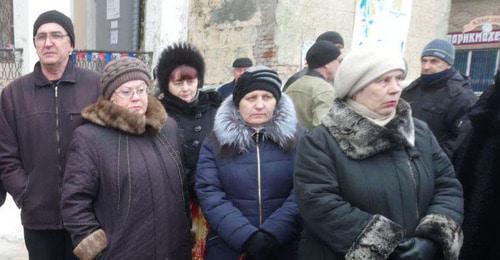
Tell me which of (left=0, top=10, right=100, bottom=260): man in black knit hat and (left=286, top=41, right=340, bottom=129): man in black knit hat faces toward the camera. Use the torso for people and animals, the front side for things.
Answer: (left=0, top=10, right=100, bottom=260): man in black knit hat

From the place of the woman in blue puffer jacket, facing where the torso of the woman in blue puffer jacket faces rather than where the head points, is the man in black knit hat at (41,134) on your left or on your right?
on your right

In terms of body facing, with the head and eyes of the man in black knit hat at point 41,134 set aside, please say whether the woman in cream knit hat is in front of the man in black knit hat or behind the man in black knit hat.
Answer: in front

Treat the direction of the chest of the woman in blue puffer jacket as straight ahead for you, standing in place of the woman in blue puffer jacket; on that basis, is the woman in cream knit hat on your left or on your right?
on your left

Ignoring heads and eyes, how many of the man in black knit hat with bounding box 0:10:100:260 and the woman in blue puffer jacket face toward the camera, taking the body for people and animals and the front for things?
2

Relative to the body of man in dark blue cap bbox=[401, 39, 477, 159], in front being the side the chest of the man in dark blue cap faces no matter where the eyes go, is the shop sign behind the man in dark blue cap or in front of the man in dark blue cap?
behind

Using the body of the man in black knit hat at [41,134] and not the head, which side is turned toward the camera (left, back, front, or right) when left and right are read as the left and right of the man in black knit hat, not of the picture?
front

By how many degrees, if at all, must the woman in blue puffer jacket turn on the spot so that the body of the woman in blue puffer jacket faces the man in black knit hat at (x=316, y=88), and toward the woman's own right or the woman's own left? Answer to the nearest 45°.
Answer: approximately 180°

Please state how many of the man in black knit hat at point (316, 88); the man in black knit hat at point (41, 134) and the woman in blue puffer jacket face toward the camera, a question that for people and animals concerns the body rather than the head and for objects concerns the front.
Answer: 2

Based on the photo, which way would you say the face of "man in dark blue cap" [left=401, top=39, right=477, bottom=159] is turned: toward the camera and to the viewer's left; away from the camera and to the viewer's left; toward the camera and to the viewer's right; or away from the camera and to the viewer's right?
toward the camera and to the viewer's left

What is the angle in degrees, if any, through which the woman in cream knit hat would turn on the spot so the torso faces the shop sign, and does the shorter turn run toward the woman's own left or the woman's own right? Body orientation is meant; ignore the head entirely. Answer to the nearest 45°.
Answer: approximately 135° to the woman's own left

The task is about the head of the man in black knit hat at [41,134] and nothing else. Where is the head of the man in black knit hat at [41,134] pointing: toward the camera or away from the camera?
toward the camera

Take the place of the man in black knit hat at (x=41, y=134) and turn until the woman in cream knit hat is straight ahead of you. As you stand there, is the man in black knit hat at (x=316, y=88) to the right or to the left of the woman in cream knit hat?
left

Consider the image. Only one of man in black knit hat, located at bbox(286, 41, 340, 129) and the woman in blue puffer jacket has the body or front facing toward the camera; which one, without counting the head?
the woman in blue puffer jacket

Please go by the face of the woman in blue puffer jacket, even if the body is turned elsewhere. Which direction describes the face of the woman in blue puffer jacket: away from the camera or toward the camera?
toward the camera

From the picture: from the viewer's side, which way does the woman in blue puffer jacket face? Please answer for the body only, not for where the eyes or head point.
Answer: toward the camera
